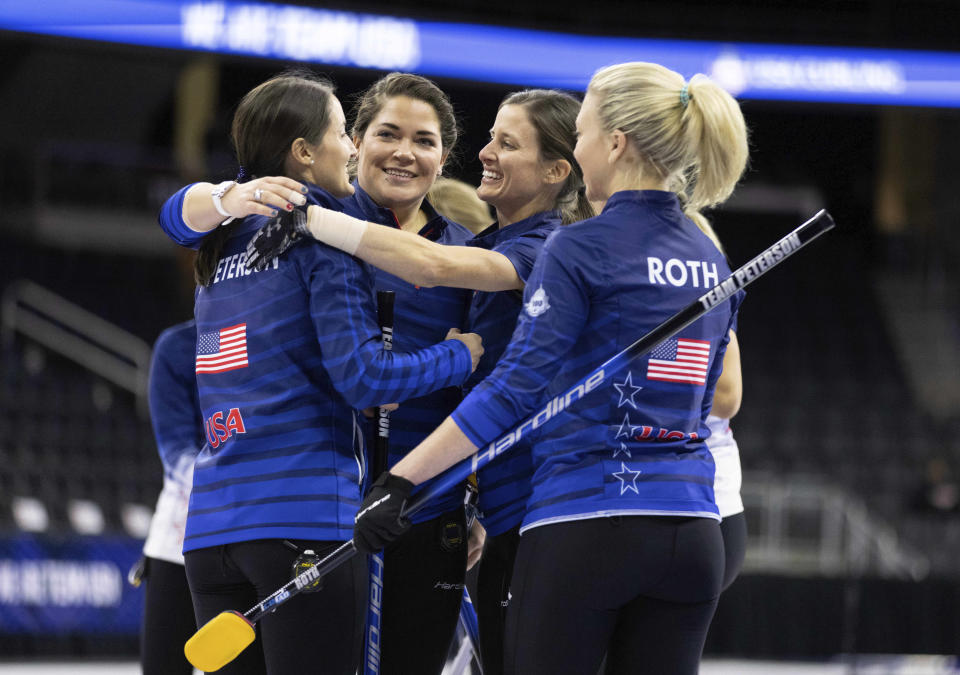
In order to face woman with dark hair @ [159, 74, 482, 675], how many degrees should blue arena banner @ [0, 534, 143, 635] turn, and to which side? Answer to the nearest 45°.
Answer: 0° — it already faces them

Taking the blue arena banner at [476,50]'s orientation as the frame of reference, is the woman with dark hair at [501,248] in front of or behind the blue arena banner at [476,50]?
in front

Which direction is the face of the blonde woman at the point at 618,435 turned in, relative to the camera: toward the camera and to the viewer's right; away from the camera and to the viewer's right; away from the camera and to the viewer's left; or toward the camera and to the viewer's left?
away from the camera and to the viewer's left

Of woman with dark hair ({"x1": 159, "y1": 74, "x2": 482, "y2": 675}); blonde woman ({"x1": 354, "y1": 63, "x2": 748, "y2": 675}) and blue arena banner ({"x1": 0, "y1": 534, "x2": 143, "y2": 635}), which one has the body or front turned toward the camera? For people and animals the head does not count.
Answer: the blue arena banner

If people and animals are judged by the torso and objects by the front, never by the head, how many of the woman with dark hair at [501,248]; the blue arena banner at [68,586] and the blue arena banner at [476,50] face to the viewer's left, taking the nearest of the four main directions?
1

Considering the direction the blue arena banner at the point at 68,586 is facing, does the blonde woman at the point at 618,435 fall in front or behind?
in front

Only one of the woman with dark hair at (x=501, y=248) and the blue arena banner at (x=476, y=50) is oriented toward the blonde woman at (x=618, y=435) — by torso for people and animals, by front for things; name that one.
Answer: the blue arena banner

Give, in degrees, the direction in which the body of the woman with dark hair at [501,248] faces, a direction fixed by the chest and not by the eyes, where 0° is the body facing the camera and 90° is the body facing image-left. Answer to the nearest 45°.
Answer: approximately 90°

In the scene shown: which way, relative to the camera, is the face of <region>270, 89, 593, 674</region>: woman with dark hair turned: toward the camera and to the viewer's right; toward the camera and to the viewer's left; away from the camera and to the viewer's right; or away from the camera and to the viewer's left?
toward the camera and to the viewer's left

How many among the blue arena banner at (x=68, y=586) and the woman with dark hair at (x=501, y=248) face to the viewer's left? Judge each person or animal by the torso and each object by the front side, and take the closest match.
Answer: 1

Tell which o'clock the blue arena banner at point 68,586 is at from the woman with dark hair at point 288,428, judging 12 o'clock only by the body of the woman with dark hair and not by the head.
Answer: The blue arena banner is roughly at 10 o'clock from the woman with dark hair.

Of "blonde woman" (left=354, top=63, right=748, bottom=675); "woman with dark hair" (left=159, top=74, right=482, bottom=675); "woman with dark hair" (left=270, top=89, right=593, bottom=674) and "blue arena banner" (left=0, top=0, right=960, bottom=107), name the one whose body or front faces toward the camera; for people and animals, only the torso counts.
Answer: the blue arena banner

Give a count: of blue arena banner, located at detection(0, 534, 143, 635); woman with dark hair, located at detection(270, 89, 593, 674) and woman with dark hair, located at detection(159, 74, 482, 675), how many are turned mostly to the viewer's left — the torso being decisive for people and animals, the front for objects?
1

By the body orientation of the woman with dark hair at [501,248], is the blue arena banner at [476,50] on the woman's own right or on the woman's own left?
on the woman's own right

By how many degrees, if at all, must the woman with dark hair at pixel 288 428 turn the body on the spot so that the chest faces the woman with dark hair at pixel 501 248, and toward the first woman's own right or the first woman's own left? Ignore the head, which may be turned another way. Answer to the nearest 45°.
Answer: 0° — they already face them
